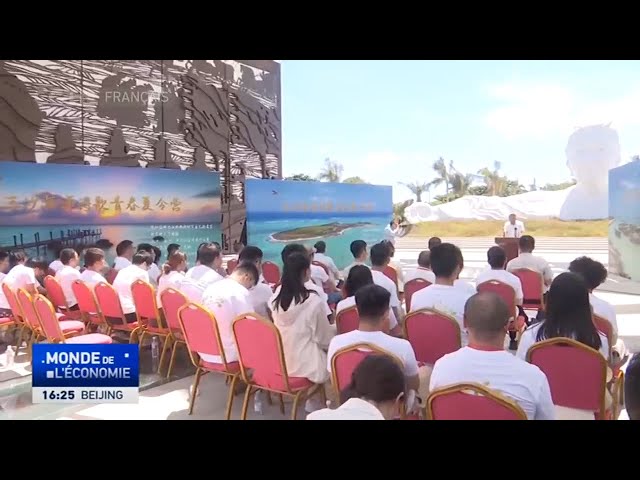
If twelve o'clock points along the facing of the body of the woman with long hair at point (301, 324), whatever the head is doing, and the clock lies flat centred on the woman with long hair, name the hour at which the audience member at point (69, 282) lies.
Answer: The audience member is roughly at 9 o'clock from the woman with long hair.

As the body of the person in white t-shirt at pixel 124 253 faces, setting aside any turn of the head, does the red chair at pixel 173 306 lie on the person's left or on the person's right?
on the person's right

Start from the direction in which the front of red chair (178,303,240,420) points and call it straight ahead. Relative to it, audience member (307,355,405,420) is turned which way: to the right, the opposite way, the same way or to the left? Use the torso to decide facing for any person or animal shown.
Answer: the same way

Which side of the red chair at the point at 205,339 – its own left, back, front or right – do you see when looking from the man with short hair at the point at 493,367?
right

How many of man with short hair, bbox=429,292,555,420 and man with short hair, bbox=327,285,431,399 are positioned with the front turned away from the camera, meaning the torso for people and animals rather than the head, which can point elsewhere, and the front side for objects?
2

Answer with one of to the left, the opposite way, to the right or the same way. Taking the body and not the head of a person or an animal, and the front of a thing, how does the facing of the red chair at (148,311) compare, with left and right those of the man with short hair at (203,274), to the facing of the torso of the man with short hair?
the same way

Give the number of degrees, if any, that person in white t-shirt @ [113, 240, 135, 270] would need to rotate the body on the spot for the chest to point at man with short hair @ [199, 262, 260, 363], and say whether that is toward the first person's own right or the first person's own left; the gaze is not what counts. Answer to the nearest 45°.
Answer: approximately 135° to the first person's own right

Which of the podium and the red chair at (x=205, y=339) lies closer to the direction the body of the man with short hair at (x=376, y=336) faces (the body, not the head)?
the podium

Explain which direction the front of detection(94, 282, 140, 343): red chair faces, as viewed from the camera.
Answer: facing away from the viewer and to the right of the viewer

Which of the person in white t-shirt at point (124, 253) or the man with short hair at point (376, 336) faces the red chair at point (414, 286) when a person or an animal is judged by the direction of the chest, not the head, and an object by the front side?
the man with short hair

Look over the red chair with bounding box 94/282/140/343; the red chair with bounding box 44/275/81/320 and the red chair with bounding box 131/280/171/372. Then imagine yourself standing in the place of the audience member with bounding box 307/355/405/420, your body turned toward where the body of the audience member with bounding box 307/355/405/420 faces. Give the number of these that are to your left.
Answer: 3

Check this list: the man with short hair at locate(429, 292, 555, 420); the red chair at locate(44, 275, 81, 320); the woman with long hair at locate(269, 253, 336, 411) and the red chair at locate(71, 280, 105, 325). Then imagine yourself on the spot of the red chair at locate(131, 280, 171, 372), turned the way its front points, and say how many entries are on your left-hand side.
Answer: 2

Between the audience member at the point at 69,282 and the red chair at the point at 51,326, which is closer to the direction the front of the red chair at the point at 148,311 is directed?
the audience member

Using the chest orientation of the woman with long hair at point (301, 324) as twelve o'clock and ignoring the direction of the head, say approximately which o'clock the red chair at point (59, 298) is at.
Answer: The red chair is roughly at 9 o'clock from the woman with long hair.

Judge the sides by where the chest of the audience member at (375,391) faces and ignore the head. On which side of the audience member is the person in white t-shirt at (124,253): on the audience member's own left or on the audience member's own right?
on the audience member's own left

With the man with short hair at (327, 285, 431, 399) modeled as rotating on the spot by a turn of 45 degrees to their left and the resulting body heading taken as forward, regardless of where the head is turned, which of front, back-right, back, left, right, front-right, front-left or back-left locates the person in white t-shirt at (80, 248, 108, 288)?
front

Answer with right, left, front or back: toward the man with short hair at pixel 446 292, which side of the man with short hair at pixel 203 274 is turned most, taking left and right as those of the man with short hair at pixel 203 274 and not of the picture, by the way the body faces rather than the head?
right

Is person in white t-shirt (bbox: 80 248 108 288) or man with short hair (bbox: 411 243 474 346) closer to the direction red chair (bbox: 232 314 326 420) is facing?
the man with short hair
